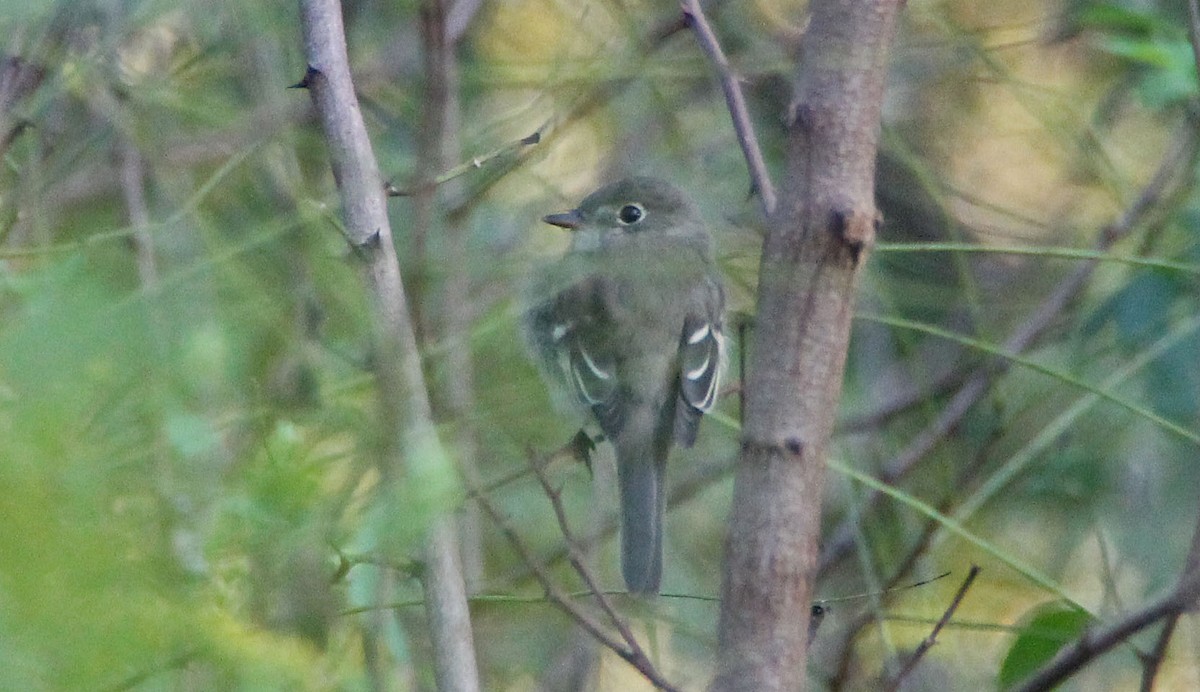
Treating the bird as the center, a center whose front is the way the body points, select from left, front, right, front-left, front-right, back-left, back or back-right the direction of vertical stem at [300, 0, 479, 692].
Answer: back-left

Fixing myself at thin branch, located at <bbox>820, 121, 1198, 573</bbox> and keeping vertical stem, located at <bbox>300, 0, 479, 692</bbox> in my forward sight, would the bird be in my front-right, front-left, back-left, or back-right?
front-left

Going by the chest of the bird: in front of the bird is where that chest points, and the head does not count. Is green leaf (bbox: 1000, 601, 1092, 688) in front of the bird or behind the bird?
behind

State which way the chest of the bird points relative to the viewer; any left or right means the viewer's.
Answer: facing away from the viewer and to the left of the viewer

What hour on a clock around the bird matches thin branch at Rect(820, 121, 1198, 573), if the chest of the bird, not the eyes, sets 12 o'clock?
The thin branch is roughly at 4 o'clock from the bird.
